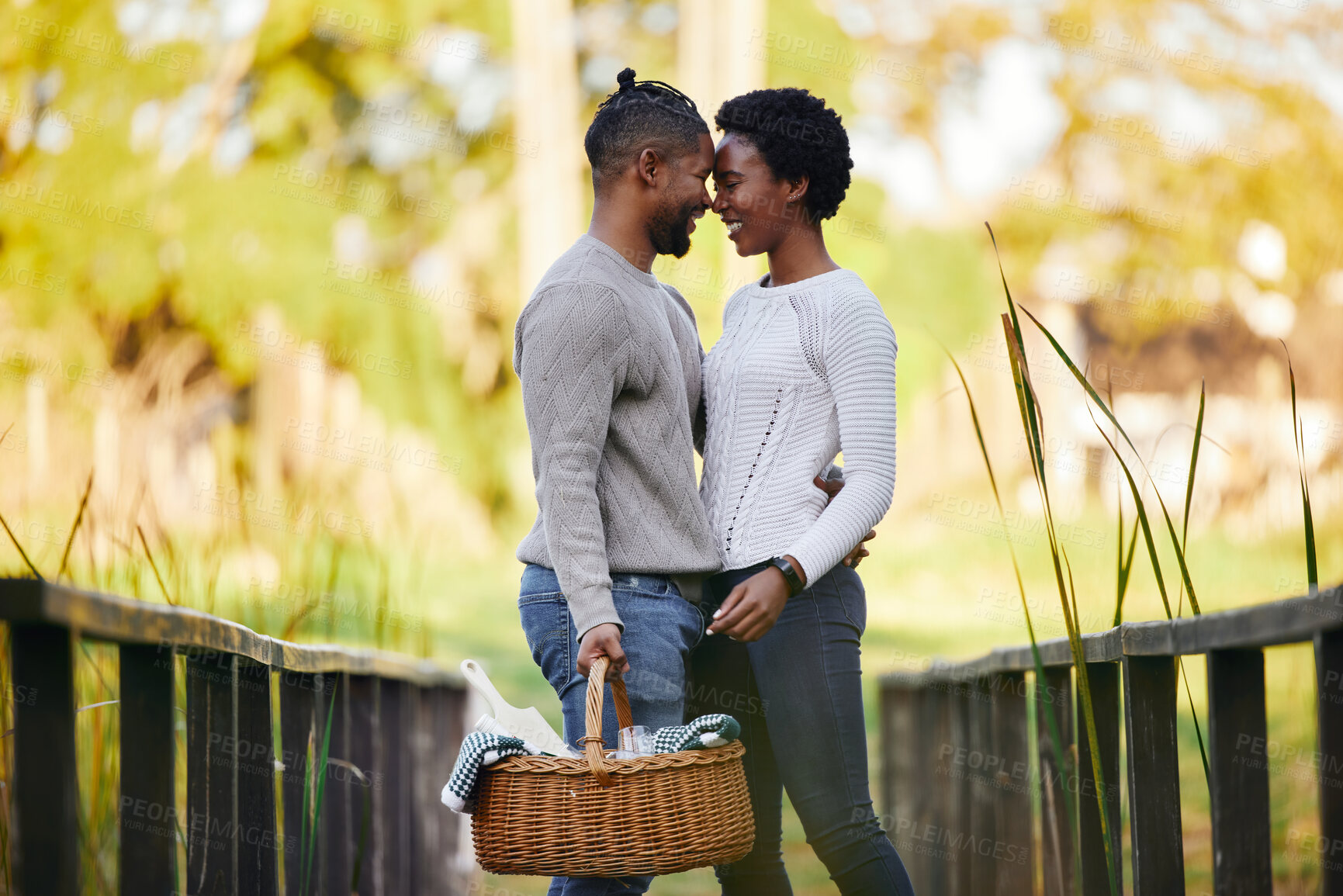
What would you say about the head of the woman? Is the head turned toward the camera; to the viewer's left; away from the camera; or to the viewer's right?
to the viewer's left

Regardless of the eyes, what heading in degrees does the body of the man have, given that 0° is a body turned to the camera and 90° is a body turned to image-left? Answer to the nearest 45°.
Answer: approximately 270°

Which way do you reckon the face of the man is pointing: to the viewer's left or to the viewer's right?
to the viewer's right
